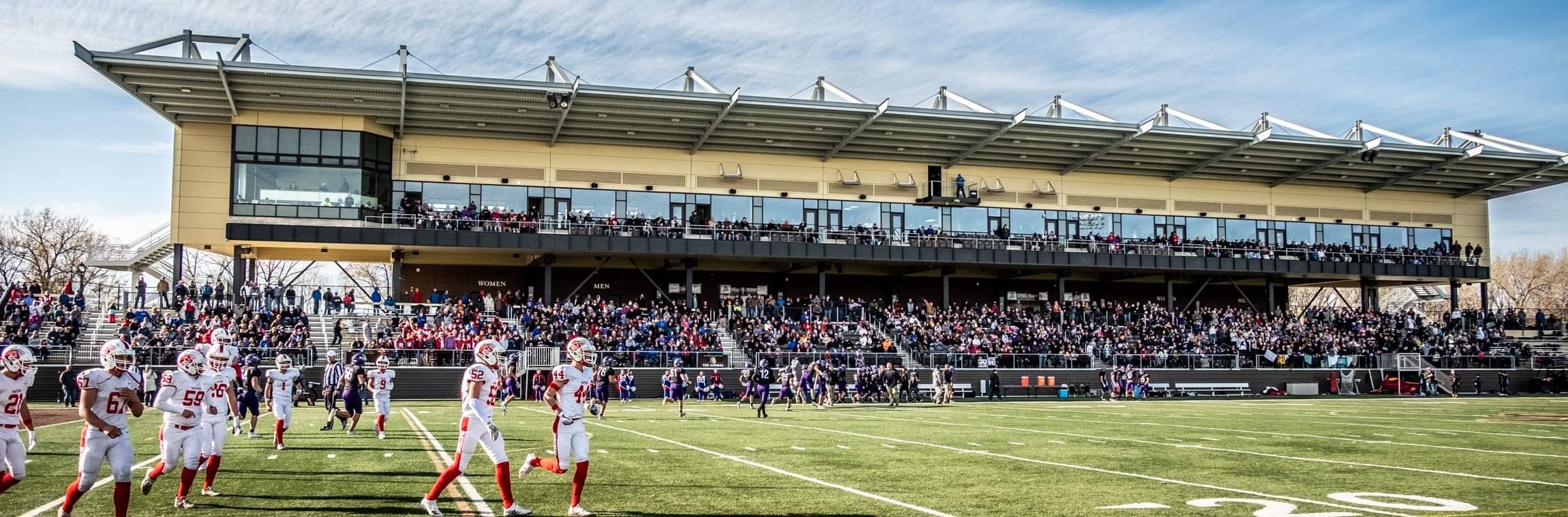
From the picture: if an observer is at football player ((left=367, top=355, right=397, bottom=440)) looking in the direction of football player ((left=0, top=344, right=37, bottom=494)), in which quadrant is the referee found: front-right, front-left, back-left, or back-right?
back-right

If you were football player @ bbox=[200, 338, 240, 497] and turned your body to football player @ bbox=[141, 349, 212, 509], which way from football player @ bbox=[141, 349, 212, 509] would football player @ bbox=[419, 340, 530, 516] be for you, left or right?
left

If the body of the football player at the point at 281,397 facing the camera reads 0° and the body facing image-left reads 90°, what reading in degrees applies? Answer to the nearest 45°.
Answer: approximately 0°

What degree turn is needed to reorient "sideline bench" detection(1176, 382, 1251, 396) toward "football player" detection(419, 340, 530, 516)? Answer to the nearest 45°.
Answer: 0° — it already faces them

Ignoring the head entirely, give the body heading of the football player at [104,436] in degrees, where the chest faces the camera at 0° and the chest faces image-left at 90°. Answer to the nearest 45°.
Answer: approximately 315°

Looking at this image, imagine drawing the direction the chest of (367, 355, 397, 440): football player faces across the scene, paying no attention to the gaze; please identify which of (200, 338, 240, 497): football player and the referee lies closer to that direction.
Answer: the football player

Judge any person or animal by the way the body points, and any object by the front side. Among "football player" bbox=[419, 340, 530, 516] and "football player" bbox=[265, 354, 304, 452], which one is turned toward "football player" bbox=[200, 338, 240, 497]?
"football player" bbox=[265, 354, 304, 452]
